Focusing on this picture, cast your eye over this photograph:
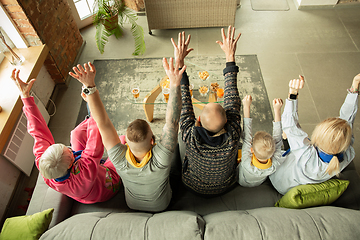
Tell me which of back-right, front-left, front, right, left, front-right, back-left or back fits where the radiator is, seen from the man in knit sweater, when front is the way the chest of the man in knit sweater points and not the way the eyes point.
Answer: left

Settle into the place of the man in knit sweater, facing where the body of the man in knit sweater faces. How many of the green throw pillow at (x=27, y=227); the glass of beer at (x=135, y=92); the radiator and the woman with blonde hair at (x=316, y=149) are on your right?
1

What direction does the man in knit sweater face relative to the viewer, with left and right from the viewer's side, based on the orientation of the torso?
facing away from the viewer

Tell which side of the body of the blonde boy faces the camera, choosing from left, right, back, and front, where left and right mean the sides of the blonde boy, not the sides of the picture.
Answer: back

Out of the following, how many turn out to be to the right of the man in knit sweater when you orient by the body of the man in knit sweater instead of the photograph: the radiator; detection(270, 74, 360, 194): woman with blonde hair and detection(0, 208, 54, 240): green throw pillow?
1

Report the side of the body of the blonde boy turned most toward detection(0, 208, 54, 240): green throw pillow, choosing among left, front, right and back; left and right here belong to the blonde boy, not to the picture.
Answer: left

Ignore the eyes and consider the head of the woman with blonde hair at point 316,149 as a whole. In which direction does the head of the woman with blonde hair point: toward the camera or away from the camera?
away from the camera

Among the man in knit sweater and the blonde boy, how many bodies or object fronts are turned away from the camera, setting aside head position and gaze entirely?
2

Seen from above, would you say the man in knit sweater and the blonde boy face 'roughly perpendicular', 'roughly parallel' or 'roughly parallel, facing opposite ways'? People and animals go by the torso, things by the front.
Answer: roughly parallel

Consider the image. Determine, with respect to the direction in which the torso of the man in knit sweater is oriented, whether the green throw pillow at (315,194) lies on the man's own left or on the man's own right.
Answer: on the man's own right

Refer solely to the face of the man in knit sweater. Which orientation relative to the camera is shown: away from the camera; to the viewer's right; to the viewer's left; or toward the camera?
away from the camera

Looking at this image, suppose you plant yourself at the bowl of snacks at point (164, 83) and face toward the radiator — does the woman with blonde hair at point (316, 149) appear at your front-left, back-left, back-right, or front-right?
back-left

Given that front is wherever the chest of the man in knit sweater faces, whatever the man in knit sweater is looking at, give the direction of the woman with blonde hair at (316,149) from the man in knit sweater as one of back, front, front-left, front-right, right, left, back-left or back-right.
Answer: right
